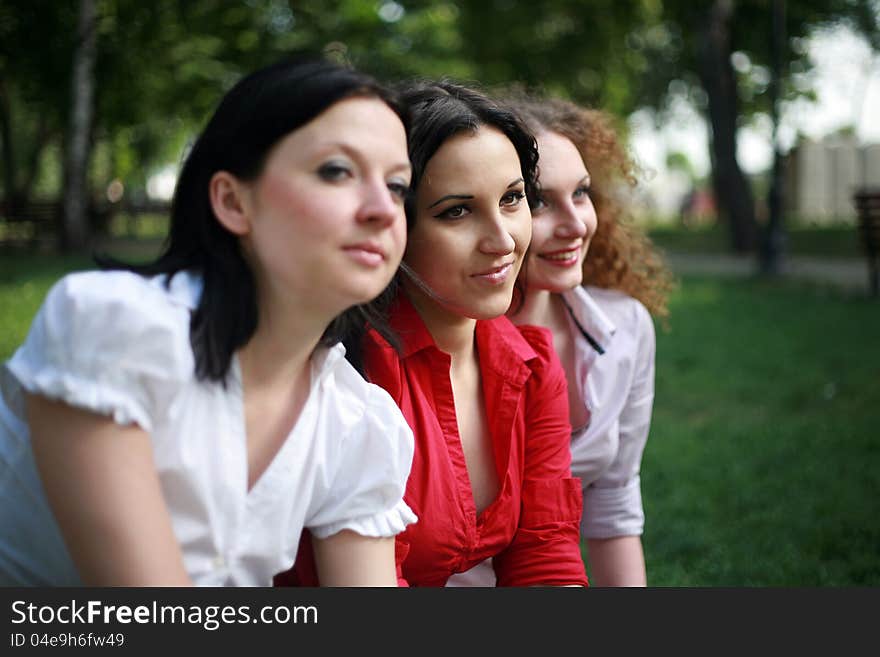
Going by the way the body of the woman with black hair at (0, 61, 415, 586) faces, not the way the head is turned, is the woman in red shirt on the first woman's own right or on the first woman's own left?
on the first woman's own left

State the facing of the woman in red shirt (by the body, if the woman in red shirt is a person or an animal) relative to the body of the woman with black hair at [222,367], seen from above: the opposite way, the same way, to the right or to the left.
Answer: the same way

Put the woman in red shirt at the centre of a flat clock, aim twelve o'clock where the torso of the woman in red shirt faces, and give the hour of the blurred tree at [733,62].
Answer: The blurred tree is roughly at 8 o'clock from the woman in red shirt.

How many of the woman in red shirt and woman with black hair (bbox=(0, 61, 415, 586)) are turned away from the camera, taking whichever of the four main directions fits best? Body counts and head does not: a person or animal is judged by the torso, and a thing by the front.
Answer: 0

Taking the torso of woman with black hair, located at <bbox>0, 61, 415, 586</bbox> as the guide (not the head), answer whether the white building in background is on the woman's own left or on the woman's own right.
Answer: on the woman's own left

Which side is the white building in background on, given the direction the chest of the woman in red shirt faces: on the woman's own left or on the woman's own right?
on the woman's own left

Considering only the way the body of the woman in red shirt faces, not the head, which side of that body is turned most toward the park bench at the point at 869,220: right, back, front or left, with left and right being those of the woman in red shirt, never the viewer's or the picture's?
left

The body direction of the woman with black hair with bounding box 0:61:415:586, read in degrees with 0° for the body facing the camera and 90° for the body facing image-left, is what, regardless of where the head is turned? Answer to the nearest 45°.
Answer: approximately 315°

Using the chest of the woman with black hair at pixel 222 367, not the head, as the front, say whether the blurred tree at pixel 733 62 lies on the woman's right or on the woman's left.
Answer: on the woman's left

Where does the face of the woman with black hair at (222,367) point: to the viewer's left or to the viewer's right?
to the viewer's right

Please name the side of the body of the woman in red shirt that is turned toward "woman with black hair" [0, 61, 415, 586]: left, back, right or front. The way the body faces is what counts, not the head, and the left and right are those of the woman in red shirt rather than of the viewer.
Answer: right

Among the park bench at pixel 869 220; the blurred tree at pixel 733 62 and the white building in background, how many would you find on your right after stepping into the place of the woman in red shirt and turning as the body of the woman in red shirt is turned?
0

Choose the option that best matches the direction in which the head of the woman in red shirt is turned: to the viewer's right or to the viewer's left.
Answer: to the viewer's right

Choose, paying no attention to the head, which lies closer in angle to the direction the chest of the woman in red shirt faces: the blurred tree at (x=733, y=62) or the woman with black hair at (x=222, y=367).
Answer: the woman with black hair

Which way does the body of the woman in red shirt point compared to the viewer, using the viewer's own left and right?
facing the viewer and to the right of the viewer
